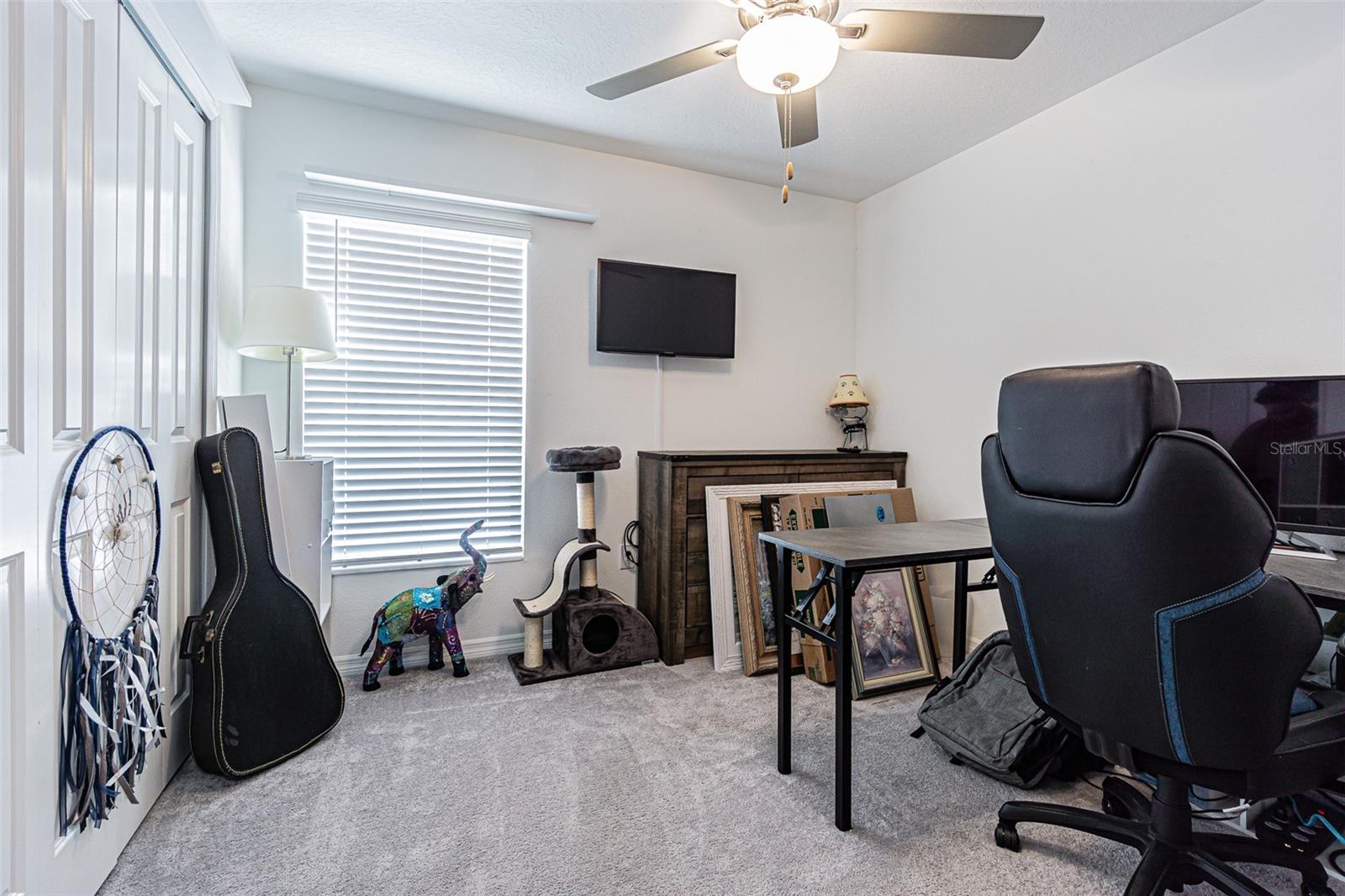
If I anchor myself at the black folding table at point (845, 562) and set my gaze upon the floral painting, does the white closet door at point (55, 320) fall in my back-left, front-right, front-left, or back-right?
back-left

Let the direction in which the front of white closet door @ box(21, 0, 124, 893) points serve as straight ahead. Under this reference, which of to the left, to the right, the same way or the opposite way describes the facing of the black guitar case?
the same way

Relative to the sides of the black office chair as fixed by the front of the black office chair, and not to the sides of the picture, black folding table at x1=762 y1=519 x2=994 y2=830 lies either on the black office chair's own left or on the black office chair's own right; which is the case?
on the black office chair's own left

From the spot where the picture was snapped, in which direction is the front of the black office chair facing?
facing away from the viewer and to the right of the viewer

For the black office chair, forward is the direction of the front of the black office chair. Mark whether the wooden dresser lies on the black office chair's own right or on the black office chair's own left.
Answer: on the black office chair's own left

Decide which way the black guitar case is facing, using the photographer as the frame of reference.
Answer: facing the viewer and to the right of the viewer

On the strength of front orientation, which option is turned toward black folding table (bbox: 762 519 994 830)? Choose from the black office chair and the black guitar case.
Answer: the black guitar case

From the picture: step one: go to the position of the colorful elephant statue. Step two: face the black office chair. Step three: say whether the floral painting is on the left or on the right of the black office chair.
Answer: left

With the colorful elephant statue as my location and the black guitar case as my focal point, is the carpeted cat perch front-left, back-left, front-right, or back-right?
back-left

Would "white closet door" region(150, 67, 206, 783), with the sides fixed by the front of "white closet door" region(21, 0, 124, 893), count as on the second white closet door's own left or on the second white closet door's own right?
on the second white closet door's own left

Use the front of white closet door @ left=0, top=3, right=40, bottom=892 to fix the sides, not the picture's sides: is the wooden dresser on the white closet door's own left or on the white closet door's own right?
on the white closet door's own left

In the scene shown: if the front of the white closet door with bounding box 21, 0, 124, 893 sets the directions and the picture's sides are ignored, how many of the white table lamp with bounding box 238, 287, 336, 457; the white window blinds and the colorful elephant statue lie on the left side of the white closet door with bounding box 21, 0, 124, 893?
3
